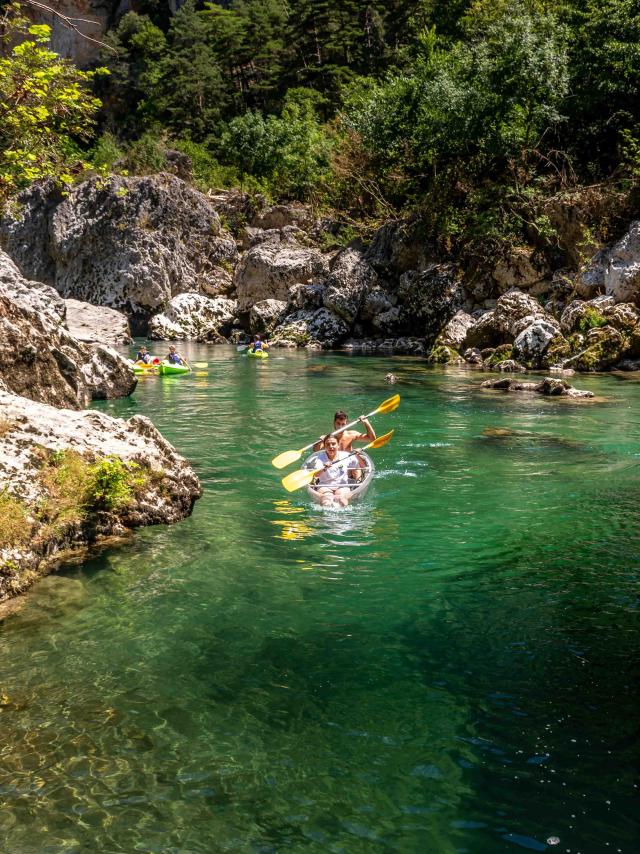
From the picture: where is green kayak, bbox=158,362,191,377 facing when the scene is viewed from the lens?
facing the viewer and to the left of the viewer

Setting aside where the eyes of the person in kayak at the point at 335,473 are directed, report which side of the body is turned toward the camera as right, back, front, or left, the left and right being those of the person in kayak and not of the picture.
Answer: front

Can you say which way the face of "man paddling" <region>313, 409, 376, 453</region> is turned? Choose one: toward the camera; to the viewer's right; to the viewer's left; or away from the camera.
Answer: toward the camera

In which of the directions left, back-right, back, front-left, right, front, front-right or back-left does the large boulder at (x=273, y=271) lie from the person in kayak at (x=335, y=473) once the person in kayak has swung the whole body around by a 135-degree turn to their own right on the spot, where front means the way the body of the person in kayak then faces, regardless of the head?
front-right

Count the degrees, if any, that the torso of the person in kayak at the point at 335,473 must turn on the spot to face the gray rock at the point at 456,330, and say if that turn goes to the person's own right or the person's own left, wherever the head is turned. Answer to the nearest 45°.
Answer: approximately 180°

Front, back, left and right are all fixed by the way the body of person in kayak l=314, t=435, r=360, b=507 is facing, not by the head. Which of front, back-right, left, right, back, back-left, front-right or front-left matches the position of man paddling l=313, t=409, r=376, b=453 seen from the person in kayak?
back

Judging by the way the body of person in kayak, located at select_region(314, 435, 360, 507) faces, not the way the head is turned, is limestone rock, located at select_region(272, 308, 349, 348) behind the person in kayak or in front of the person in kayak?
behind
